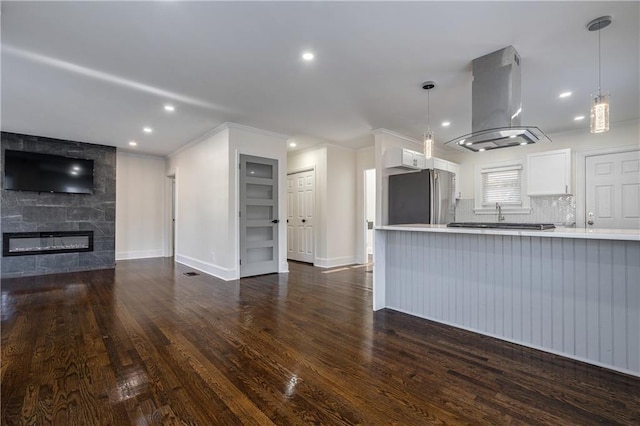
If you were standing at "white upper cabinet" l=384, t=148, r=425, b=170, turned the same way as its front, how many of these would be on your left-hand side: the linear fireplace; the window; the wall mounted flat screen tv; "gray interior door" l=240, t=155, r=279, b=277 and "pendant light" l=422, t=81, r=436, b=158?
1

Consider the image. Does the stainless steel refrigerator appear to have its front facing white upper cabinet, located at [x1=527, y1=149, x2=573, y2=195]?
no

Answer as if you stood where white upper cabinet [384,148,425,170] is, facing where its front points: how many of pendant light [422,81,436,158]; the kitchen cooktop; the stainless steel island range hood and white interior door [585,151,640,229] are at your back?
0

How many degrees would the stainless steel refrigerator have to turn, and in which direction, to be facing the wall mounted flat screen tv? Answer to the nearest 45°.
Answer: approximately 135° to its right

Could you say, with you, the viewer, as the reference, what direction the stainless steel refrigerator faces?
facing the viewer and to the right of the viewer

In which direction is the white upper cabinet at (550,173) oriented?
toward the camera

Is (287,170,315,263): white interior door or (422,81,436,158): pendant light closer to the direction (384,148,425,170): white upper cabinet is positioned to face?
the pendant light

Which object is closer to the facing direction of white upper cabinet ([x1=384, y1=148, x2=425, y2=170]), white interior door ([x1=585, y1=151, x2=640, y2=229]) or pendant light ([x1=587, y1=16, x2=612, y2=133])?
the pendant light

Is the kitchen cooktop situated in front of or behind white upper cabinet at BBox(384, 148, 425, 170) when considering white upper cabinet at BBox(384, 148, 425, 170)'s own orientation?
in front

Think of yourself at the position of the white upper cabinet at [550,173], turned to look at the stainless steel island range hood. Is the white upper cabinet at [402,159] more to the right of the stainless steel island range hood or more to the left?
right

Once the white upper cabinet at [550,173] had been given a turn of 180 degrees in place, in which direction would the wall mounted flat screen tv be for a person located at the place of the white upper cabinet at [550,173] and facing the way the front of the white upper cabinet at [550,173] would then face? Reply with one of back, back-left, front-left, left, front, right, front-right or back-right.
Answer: back-left

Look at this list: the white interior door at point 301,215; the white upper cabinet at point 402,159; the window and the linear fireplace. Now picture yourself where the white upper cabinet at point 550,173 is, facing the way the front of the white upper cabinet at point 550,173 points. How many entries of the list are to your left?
0

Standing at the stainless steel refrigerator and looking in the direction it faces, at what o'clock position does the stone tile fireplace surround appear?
The stone tile fireplace surround is roughly at 4 o'clock from the stainless steel refrigerator.

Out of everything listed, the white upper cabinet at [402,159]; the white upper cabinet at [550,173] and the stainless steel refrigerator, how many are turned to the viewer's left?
0

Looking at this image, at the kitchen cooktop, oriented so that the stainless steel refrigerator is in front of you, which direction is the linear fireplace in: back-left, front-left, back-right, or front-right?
front-left

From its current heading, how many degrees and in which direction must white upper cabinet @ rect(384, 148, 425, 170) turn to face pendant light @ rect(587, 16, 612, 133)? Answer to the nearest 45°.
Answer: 0° — it already faces it

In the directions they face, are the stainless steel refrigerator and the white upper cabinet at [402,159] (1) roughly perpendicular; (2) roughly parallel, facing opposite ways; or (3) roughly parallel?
roughly parallel
